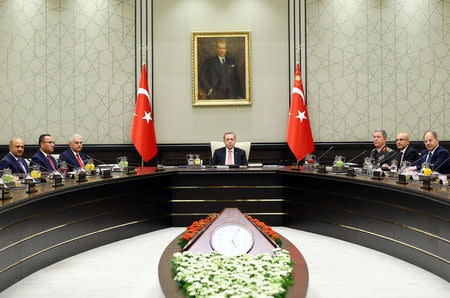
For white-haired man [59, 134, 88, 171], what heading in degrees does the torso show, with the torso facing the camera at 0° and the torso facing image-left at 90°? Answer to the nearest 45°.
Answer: approximately 315°

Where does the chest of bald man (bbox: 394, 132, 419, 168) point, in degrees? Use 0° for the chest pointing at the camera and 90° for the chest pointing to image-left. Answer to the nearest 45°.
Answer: approximately 45°

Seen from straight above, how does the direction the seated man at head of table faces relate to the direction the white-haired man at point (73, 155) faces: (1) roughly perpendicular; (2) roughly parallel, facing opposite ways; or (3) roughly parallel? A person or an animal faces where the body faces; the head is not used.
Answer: roughly perpendicular

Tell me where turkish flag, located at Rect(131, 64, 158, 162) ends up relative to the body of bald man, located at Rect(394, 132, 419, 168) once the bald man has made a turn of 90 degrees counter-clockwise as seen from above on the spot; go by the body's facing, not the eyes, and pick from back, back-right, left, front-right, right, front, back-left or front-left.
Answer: back-right

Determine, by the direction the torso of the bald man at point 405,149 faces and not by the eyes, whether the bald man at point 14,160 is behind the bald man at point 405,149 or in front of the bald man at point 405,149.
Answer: in front

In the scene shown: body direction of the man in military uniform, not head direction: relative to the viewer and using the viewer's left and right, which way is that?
facing the viewer and to the left of the viewer

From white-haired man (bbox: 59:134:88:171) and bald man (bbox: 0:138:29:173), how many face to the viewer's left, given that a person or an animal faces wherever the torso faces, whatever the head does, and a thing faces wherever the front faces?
0

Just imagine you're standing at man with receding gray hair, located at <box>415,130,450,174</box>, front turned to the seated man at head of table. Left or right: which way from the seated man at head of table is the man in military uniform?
right

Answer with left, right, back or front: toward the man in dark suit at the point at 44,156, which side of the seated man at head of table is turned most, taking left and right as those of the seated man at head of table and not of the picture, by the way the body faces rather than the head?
right

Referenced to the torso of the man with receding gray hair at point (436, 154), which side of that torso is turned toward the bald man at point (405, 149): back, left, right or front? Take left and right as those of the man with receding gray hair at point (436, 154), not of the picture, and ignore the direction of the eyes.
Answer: right

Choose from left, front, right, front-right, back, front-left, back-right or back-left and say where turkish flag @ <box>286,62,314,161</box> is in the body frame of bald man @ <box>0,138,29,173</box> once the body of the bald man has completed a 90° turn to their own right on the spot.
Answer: back-left

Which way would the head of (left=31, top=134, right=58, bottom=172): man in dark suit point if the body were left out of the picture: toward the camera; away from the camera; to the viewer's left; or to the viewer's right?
to the viewer's right

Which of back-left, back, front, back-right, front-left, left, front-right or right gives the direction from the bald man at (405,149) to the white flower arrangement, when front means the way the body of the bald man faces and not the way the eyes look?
front-left

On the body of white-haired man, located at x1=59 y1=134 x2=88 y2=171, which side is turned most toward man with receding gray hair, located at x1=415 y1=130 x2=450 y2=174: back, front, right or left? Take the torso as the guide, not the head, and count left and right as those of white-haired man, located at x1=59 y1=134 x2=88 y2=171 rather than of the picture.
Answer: front

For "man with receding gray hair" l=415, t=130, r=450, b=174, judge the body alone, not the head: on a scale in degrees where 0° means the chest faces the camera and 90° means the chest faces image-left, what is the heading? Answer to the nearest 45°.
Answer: approximately 45°
